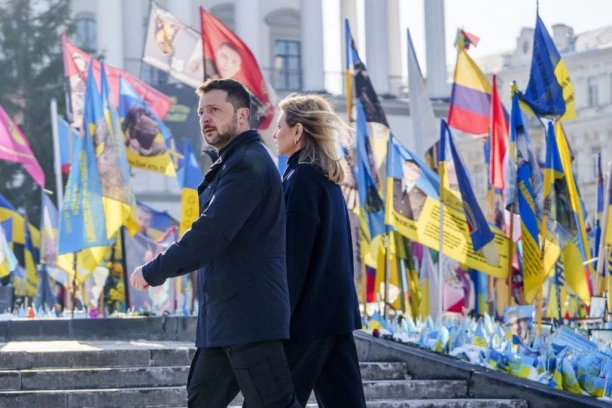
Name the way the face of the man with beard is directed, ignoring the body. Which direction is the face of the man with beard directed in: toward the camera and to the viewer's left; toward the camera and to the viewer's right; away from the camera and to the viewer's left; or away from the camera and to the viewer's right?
toward the camera and to the viewer's left

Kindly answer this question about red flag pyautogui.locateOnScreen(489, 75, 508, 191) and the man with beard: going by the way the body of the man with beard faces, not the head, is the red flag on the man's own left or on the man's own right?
on the man's own right

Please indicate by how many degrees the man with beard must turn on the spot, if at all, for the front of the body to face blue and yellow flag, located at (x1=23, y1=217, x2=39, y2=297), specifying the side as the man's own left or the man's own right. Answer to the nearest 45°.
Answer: approximately 90° to the man's own right

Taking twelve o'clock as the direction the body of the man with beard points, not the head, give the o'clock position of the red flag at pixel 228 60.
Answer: The red flag is roughly at 3 o'clock from the man with beard.

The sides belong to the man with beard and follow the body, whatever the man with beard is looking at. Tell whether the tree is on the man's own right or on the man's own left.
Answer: on the man's own right

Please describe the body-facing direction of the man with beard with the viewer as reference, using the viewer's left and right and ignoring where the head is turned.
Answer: facing to the left of the viewer

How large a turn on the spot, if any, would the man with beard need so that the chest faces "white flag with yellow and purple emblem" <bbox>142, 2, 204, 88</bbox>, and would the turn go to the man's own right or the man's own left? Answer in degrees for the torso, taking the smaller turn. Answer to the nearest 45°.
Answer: approximately 90° to the man's own right

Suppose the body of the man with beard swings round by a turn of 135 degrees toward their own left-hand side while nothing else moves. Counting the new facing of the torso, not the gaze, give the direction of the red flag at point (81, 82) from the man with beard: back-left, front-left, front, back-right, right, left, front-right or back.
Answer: back-left

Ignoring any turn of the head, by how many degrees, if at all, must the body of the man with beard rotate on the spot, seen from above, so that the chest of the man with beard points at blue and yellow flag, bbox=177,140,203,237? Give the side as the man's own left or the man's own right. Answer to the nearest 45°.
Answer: approximately 90° to the man's own right

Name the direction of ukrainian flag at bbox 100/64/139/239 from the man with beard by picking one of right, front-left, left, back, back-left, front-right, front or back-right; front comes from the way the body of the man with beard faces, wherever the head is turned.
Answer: right
